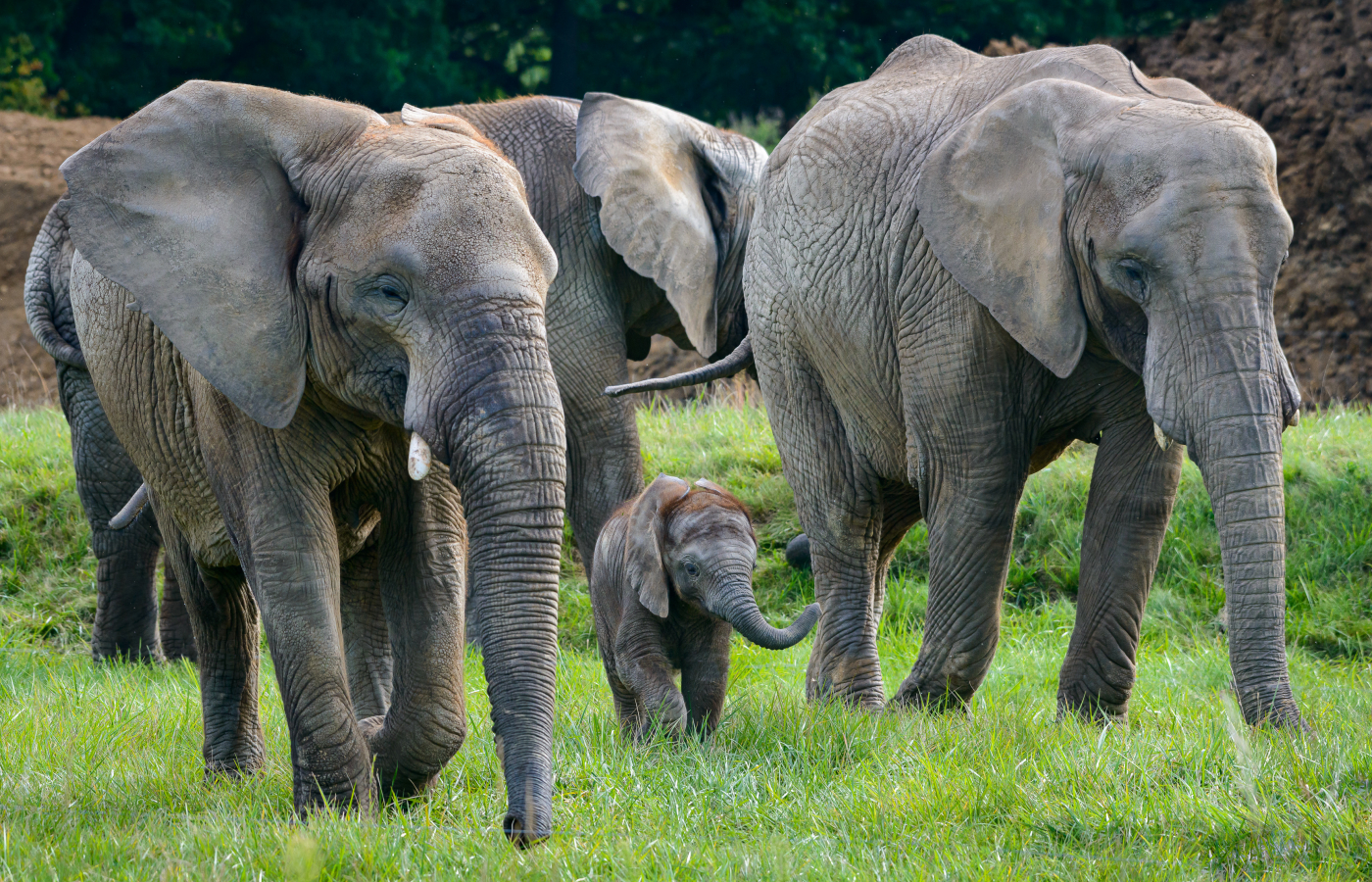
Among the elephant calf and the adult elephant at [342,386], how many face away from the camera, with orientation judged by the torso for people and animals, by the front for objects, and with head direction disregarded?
0

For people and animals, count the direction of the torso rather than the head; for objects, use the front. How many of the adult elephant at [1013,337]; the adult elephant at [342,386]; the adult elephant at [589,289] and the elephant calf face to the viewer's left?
0

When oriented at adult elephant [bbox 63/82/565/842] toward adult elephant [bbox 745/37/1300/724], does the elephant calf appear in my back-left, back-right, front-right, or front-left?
front-left

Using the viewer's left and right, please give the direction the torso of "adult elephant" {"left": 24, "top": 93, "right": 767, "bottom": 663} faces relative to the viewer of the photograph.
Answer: facing to the right of the viewer

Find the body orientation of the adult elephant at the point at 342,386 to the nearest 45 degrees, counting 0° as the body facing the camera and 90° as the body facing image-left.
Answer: approximately 315°

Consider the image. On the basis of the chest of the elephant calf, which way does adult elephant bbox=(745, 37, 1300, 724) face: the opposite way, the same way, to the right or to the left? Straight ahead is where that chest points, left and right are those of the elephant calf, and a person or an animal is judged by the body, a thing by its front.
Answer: the same way

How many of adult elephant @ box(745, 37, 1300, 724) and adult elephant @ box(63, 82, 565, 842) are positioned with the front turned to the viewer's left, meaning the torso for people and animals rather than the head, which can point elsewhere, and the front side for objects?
0

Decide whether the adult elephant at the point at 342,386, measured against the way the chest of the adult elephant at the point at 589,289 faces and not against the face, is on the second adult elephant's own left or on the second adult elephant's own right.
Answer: on the second adult elephant's own right

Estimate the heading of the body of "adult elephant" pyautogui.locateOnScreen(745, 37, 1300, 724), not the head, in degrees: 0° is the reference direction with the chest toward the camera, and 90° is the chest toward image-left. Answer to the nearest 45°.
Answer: approximately 315°

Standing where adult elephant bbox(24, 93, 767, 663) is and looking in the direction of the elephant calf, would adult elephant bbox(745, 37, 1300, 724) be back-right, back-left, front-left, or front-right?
front-left

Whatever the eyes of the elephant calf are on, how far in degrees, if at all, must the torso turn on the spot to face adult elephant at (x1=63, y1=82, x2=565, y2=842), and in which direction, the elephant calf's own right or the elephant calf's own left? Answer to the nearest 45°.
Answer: approximately 90° to the elephant calf's own right

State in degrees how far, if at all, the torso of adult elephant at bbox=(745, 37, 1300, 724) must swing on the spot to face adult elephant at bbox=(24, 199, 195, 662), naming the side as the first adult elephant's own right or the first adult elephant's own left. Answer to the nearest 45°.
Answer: approximately 135° to the first adult elephant's own right

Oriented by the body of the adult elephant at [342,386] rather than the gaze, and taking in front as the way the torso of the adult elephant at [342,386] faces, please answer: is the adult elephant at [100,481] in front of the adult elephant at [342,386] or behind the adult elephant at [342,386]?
behind

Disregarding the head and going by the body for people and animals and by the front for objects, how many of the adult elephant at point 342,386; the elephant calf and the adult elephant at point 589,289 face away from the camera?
0

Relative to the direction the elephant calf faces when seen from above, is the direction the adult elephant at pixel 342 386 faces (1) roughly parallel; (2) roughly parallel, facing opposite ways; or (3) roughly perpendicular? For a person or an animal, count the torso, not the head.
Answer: roughly parallel

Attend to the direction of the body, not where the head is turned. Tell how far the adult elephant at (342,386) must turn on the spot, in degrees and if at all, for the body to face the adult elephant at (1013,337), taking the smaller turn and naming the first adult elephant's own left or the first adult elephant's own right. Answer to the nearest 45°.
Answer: approximately 45° to the first adult elephant's own left

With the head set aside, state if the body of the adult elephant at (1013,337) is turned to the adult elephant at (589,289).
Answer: no

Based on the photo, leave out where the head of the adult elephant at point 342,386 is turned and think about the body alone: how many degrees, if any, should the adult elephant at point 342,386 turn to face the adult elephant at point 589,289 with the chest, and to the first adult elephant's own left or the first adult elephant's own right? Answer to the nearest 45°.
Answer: approximately 135° to the first adult elephant's own left
